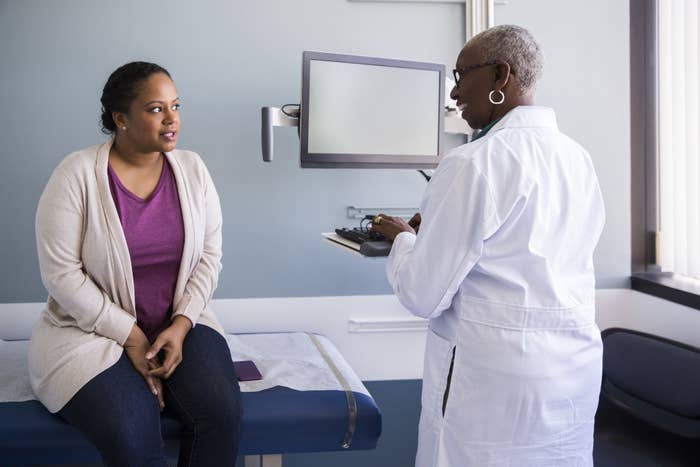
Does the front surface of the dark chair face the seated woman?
yes

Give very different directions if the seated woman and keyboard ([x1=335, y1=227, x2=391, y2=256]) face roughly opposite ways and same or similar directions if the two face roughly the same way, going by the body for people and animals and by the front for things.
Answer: same or similar directions

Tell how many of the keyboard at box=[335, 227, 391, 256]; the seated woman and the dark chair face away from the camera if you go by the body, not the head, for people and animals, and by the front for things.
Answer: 0

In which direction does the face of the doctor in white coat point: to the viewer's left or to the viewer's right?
to the viewer's left

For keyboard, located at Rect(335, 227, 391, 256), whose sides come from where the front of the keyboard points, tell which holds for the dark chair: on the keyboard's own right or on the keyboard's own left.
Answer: on the keyboard's own left

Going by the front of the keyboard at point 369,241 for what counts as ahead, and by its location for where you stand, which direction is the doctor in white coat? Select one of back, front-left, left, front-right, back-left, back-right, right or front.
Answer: front

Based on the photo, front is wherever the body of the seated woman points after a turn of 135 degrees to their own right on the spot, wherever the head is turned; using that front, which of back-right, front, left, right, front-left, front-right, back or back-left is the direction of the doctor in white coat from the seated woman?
back-left

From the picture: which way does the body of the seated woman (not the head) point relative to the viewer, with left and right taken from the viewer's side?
facing the viewer and to the right of the viewer

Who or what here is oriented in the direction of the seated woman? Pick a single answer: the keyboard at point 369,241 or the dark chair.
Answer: the dark chair

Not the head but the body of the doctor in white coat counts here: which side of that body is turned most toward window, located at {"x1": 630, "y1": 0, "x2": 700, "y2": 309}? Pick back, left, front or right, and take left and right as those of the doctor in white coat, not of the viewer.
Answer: right

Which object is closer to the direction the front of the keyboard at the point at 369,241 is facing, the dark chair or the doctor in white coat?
the doctor in white coat

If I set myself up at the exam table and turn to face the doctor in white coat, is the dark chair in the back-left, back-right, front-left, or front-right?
front-left

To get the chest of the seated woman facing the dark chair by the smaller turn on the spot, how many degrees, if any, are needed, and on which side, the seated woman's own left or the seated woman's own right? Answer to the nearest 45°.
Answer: approximately 45° to the seated woman's own left

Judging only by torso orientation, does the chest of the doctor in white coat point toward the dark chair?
no

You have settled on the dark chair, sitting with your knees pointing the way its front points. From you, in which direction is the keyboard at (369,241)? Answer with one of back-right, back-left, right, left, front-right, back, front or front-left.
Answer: front

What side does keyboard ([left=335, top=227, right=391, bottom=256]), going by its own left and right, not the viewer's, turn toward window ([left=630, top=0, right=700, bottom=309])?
left

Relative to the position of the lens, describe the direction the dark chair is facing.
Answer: facing the viewer and to the left of the viewer

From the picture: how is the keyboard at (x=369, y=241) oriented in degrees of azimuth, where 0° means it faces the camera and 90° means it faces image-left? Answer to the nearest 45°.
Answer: approximately 315°

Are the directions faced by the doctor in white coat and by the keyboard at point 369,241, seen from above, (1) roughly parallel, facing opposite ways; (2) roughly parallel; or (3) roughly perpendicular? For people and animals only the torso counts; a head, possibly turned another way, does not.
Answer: roughly parallel, facing opposite ways

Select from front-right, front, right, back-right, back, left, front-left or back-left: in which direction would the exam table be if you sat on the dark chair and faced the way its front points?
front

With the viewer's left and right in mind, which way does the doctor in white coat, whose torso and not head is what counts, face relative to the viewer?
facing away from the viewer and to the left of the viewer

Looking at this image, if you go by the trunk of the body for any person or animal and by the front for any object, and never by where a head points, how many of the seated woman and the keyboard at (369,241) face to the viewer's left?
0
